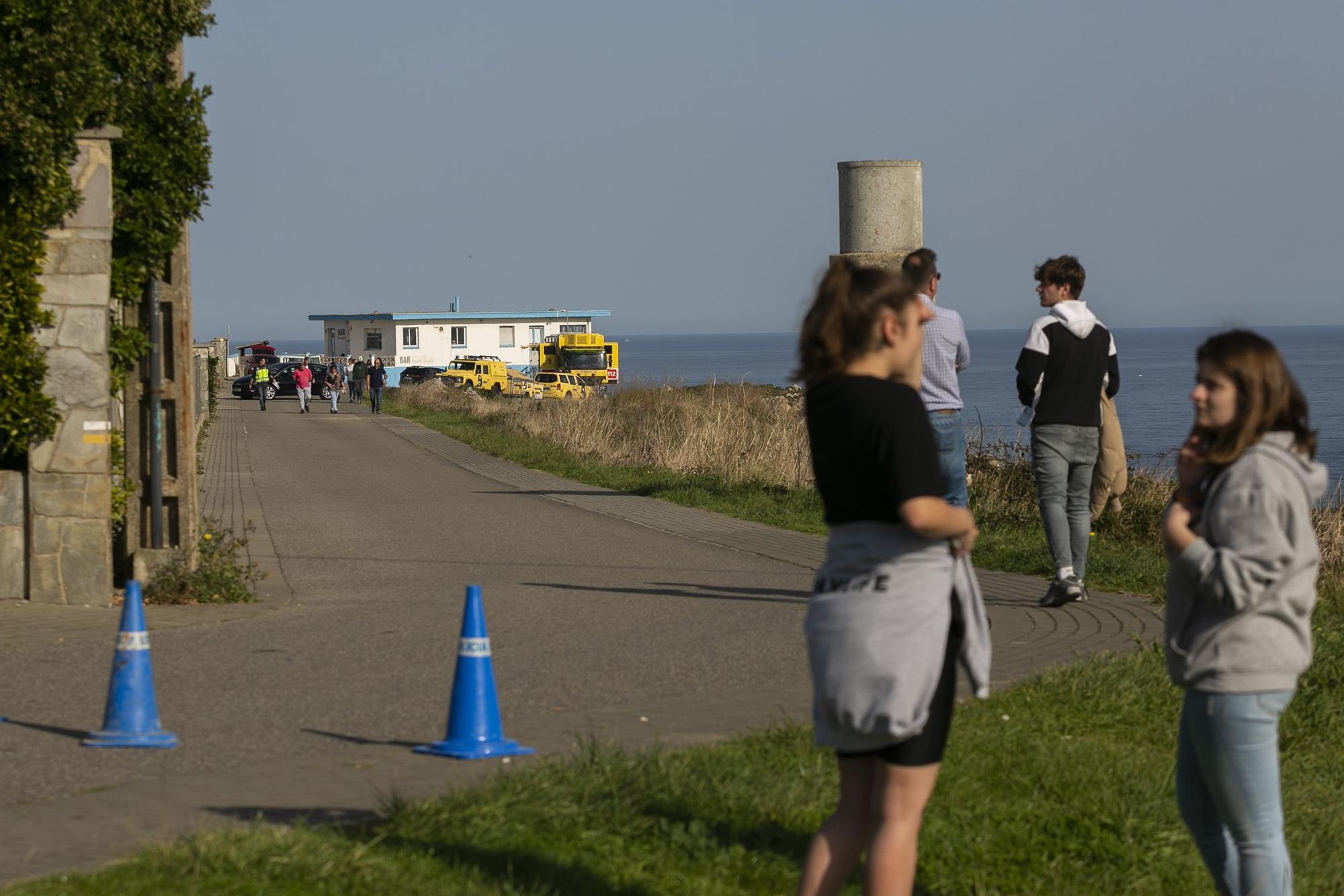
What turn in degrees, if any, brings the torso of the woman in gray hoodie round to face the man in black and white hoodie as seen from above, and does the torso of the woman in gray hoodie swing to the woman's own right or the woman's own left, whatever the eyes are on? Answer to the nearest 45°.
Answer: approximately 90° to the woman's own right

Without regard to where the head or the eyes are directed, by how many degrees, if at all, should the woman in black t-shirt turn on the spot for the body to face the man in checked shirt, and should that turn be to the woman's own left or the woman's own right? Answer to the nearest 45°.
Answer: approximately 45° to the woman's own left

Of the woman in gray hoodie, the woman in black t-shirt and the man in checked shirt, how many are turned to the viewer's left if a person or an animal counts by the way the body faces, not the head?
1

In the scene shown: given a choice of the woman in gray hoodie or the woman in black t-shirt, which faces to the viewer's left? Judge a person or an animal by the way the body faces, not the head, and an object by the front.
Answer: the woman in gray hoodie

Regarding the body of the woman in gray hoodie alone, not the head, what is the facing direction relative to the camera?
to the viewer's left

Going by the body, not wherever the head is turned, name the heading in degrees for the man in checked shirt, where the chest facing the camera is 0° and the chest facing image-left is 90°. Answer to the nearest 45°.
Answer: approximately 225°

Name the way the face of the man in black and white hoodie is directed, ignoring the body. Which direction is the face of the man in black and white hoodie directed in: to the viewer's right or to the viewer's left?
to the viewer's left

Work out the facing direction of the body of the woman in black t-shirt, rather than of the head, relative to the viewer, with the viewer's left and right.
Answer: facing away from the viewer and to the right of the viewer

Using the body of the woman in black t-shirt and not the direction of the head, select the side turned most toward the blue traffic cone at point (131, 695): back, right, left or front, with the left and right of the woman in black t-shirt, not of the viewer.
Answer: left

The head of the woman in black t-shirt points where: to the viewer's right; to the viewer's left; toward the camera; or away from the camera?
to the viewer's right

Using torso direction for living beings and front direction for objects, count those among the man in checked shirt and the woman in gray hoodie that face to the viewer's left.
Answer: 1

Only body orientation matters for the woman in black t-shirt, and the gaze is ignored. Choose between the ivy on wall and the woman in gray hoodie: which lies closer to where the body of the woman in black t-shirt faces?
the woman in gray hoodie

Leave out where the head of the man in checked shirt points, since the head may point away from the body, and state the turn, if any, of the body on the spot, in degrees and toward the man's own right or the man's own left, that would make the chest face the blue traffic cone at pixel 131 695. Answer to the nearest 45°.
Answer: approximately 180°

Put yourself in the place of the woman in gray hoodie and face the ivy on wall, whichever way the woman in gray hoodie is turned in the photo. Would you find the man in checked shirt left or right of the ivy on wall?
right
